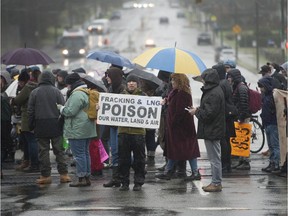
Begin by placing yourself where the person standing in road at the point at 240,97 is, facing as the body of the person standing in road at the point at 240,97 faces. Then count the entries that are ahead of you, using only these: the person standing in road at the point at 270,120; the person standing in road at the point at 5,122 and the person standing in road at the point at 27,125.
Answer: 2

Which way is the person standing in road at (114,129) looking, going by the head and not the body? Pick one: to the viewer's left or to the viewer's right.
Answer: to the viewer's left

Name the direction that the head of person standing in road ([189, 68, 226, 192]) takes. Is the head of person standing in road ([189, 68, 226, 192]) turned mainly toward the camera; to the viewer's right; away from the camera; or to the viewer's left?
to the viewer's left

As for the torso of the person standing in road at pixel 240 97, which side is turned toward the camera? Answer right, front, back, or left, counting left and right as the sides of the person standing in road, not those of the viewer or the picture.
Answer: left

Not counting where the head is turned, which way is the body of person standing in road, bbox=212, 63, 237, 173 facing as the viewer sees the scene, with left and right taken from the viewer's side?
facing to the left of the viewer

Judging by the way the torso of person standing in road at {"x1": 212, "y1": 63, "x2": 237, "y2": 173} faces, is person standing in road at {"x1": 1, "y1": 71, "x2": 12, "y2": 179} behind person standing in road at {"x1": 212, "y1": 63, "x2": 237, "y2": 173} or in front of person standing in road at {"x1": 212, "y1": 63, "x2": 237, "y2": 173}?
in front

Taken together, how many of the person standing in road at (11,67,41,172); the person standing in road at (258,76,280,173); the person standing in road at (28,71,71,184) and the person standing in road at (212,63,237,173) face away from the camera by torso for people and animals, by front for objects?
1

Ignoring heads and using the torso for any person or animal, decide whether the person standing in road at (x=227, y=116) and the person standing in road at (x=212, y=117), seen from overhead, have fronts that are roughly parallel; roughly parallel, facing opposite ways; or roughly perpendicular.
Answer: roughly parallel

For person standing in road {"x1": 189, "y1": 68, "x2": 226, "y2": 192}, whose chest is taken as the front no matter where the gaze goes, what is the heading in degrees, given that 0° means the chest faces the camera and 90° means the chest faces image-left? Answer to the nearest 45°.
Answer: approximately 90°

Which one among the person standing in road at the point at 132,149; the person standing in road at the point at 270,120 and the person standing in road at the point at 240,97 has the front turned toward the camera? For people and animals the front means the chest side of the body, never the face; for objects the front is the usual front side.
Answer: the person standing in road at the point at 132,149
